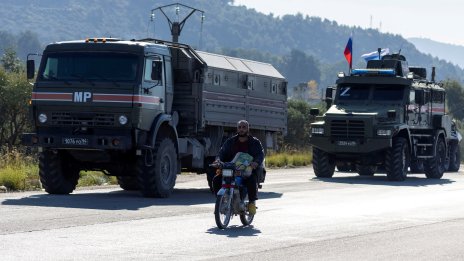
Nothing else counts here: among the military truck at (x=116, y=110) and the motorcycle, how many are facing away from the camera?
0

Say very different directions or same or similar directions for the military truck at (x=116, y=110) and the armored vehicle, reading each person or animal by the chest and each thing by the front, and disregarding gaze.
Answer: same or similar directions

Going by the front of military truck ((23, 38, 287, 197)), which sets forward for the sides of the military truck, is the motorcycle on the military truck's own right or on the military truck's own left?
on the military truck's own left

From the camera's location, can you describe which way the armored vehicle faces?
facing the viewer and to the left of the viewer

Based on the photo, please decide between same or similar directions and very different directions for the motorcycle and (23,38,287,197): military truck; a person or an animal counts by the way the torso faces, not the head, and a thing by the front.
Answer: same or similar directions

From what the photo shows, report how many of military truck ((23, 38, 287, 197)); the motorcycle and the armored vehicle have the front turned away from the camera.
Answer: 0

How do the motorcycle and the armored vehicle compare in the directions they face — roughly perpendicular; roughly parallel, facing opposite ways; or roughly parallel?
roughly parallel

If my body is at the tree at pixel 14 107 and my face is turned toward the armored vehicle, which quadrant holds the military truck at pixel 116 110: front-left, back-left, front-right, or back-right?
front-right

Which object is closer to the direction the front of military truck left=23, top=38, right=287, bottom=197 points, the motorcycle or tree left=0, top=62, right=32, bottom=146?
the motorcycle
